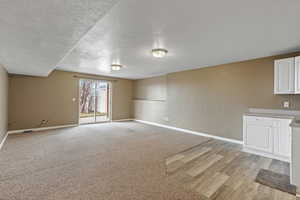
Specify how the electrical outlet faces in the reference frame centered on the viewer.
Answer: facing the viewer
